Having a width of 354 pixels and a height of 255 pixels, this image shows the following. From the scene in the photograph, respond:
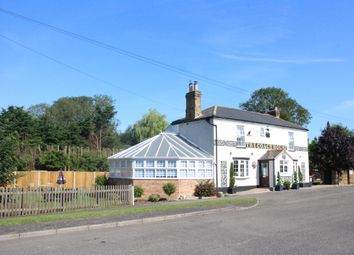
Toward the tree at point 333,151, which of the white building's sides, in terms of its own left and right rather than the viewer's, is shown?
left

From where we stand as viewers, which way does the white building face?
facing the viewer and to the right of the viewer

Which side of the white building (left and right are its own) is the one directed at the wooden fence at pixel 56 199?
right

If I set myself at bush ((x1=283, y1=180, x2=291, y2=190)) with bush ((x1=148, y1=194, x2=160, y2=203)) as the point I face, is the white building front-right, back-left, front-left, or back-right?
front-right

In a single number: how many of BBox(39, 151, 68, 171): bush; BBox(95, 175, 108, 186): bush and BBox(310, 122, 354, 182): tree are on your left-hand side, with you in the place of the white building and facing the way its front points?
1

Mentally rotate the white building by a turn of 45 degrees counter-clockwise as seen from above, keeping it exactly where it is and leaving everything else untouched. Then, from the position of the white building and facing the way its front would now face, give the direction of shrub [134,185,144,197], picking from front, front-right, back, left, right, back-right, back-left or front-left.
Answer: back-right

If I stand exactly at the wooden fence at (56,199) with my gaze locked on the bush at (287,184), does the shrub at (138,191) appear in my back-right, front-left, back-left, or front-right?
front-left

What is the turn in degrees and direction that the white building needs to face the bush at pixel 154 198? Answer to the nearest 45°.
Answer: approximately 90° to its right

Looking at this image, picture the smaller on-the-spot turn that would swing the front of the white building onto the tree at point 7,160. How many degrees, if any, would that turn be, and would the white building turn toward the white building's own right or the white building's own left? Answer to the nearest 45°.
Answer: approximately 90° to the white building's own right
